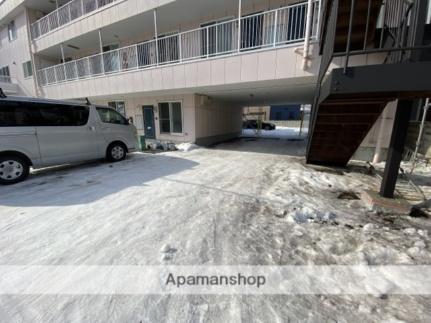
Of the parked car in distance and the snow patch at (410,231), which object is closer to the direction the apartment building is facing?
the snow patch

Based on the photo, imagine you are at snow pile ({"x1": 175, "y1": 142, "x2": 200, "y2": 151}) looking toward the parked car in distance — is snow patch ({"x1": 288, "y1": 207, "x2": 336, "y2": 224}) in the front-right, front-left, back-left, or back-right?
back-right

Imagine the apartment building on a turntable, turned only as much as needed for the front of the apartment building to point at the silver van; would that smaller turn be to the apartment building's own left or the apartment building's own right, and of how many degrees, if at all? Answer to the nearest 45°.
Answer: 0° — it already faces it

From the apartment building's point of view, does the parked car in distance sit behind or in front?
behind
